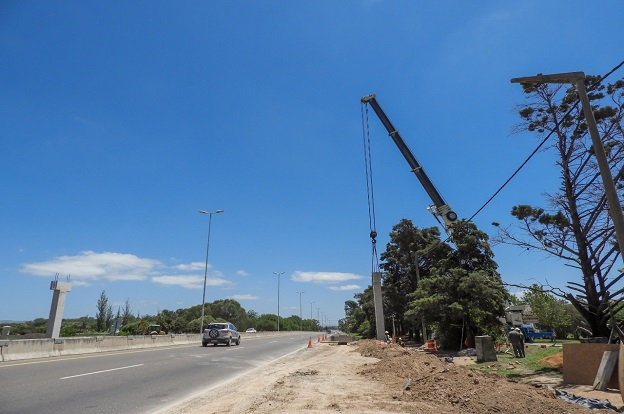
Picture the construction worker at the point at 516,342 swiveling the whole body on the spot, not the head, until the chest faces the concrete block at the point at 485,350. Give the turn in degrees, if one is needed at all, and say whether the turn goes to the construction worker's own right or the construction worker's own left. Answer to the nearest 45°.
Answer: approximately 135° to the construction worker's own left

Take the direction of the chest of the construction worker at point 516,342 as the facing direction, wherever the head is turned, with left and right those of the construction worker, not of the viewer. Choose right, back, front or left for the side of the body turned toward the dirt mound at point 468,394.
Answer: back

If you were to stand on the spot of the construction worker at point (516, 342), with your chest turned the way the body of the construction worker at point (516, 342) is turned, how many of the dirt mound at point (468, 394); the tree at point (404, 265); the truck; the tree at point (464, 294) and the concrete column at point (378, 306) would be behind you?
1

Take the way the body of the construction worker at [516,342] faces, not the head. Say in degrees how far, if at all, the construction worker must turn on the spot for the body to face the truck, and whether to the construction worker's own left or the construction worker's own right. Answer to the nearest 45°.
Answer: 0° — they already face it

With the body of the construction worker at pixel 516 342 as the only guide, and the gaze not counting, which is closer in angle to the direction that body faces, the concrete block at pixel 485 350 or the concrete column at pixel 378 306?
the concrete column

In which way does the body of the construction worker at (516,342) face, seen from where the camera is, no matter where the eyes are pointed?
away from the camera

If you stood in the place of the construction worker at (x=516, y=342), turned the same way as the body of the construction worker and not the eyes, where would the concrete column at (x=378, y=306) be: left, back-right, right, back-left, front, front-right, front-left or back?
front-left

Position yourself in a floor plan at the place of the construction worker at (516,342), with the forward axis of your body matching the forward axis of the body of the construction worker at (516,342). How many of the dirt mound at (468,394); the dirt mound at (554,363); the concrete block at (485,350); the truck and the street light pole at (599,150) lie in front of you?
1

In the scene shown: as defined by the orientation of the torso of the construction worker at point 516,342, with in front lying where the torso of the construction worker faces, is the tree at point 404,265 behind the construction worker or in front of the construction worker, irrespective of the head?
in front
